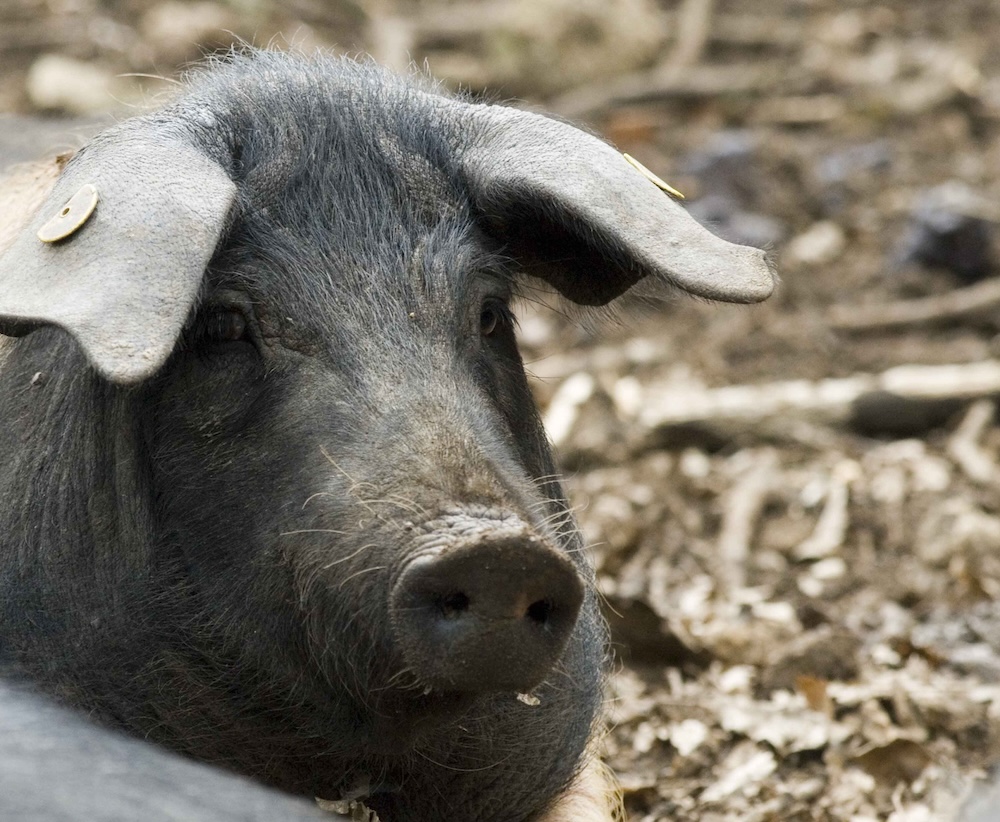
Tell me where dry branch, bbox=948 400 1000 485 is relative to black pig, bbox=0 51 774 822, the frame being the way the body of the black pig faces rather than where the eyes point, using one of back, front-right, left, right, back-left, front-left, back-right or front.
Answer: left

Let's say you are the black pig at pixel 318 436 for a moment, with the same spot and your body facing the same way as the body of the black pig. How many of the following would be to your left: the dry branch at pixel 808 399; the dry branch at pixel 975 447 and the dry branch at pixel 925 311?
3

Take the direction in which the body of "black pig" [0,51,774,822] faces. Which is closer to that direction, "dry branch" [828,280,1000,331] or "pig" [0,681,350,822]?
the pig

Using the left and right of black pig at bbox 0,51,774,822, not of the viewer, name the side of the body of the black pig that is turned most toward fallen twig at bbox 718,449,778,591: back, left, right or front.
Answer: left

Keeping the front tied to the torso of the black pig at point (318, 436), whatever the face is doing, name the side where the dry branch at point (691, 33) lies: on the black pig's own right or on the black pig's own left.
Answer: on the black pig's own left

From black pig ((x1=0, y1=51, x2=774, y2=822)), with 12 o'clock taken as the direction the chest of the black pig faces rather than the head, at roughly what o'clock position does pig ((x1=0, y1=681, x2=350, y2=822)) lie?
The pig is roughly at 2 o'clock from the black pig.

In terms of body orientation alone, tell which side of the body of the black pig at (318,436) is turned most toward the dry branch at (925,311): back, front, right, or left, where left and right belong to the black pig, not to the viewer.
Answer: left

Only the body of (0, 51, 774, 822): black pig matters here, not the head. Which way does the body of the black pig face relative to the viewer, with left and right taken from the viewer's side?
facing the viewer and to the right of the viewer

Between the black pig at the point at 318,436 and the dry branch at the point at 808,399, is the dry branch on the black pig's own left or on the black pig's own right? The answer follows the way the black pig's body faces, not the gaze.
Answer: on the black pig's own left
